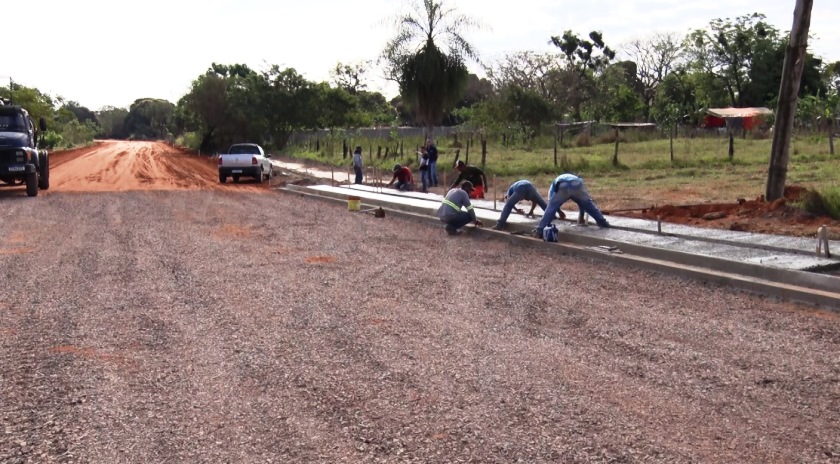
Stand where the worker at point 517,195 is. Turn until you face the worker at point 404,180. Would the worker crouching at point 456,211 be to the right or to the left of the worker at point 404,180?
left

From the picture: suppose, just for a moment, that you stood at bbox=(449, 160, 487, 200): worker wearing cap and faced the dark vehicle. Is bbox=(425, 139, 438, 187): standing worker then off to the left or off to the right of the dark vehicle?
right

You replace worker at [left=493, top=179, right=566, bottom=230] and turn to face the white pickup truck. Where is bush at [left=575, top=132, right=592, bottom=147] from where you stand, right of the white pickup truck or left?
right

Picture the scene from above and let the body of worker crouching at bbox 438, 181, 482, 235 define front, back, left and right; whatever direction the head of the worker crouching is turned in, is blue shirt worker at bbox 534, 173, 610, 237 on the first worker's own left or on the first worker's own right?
on the first worker's own right

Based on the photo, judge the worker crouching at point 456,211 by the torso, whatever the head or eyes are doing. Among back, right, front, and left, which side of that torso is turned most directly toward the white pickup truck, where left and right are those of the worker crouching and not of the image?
left

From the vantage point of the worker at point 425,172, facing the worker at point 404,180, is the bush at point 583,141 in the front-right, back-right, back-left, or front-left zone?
back-right

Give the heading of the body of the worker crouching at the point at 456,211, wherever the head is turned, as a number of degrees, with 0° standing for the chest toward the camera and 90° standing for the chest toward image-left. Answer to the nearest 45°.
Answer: approximately 225°

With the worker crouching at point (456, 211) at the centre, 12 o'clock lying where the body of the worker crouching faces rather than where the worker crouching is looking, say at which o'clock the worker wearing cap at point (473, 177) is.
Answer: The worker wearing cap is roughly at 11 o'clock from the worker crouching.

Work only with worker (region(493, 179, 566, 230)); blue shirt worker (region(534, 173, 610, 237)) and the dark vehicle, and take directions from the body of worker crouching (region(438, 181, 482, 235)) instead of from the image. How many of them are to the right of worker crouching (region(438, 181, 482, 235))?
2
